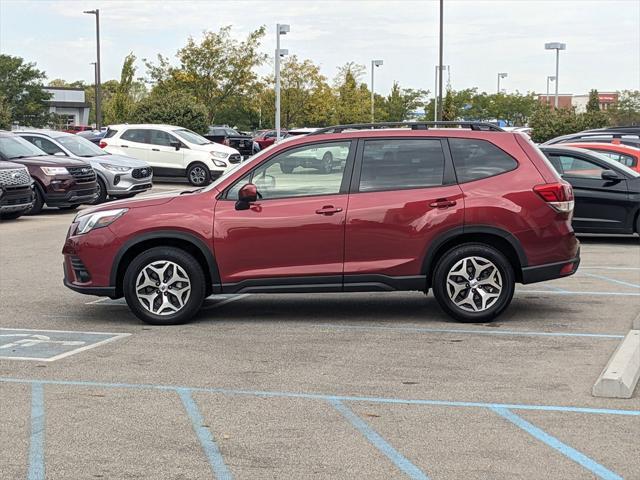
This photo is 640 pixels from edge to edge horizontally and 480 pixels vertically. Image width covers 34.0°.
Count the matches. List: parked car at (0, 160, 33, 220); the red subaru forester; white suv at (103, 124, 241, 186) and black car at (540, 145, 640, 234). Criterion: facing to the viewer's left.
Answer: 1

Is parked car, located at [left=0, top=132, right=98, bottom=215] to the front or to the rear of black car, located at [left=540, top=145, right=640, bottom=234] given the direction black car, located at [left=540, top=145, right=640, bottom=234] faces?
to the rear

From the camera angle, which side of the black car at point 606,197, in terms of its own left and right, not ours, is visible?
right

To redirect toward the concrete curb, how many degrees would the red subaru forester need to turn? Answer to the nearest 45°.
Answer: approximately 135° to its left

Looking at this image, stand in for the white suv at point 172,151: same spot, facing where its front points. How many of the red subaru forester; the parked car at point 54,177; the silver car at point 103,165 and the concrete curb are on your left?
0

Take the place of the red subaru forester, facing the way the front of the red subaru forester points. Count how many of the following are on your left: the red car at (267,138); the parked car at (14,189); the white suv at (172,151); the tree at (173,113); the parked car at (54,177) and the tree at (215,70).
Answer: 0

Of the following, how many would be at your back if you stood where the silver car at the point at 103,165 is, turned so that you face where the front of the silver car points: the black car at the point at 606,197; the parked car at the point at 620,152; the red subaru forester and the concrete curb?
0

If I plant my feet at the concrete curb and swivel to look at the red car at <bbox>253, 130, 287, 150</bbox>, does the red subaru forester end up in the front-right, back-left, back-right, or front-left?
front-left

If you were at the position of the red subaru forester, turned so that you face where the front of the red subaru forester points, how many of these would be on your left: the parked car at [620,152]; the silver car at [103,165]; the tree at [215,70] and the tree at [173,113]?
0

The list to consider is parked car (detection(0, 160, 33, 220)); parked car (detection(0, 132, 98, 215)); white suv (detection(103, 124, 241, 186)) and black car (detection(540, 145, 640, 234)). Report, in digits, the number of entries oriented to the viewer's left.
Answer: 0

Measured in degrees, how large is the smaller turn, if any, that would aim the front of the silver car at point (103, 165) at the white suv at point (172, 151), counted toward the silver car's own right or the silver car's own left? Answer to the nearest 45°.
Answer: approximately 135° to the silver car's own left

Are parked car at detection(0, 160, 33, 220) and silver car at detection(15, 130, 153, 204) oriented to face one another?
no

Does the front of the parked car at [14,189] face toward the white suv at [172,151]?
no

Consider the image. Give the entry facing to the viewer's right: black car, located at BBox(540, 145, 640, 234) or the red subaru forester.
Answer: the black car

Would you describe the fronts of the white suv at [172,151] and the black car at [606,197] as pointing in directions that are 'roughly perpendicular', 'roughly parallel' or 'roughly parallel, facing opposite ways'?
roughly parallel

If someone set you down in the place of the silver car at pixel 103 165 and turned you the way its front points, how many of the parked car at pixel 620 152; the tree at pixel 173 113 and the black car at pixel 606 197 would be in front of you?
2

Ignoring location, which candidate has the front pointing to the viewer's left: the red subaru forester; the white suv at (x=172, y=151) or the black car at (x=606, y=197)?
the red subaru forester

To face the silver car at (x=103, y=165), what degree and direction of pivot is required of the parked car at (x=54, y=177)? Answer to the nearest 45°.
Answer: approximately 90° to its left

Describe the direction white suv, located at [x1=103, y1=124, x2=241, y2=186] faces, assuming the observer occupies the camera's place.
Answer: facing the viewer and to the right of the viewer

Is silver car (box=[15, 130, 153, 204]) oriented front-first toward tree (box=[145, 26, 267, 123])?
no

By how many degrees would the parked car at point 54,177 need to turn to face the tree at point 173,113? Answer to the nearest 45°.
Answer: approximately 135° to its left

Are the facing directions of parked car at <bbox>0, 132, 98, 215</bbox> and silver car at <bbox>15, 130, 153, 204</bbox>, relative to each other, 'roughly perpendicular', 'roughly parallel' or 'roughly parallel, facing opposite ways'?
roughly parallel
